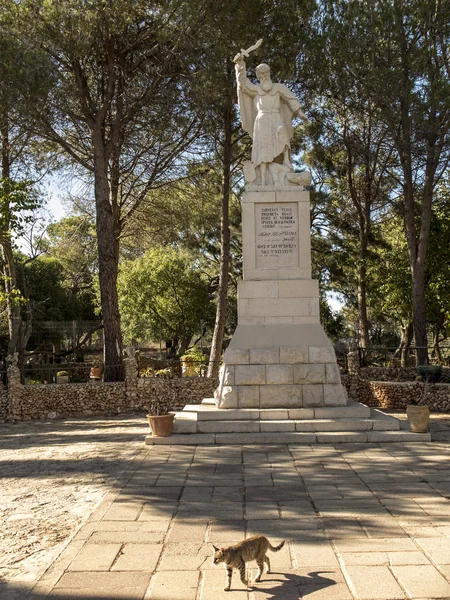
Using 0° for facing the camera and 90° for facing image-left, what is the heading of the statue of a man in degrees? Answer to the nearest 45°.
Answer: approximately 0°

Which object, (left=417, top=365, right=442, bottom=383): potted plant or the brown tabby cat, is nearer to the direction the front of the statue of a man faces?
the brown tabby cat

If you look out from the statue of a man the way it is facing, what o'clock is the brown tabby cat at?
The brown tabby cat is roughly at 12 o'clock from the statue of a man.

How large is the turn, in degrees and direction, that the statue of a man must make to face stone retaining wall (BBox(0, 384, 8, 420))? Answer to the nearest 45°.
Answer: approximately 135° to its right

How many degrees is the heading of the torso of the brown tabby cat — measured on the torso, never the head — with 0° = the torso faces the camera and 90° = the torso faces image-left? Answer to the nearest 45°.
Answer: approximately 45°
